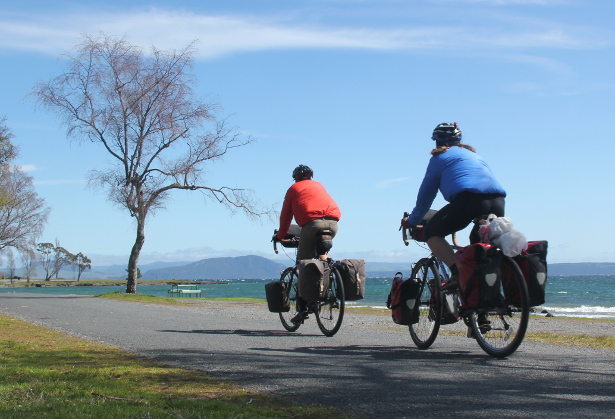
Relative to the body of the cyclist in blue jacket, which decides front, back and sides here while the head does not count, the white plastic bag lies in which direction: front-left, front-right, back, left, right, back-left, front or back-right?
back

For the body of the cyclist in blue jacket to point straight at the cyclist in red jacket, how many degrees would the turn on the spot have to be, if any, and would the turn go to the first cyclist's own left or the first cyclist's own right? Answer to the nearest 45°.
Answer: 0° — they already face them

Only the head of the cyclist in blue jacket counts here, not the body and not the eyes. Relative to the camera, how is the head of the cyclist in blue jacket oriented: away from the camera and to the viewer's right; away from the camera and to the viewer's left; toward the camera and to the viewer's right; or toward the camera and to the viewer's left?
away from the camera and to the viewer's left

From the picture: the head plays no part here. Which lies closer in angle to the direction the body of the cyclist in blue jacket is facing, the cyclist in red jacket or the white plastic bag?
the cyclist in red jacket

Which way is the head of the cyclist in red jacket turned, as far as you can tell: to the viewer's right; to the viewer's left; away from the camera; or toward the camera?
away from the camera

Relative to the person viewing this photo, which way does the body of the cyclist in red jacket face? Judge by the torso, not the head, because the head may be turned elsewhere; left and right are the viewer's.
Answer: facing away from the viewer and to the left of the viewer

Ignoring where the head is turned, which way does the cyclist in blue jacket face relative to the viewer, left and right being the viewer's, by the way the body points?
facing away from the viewer and to the left of the viewer

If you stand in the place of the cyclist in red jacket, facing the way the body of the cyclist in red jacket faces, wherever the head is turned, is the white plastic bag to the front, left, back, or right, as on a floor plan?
back
